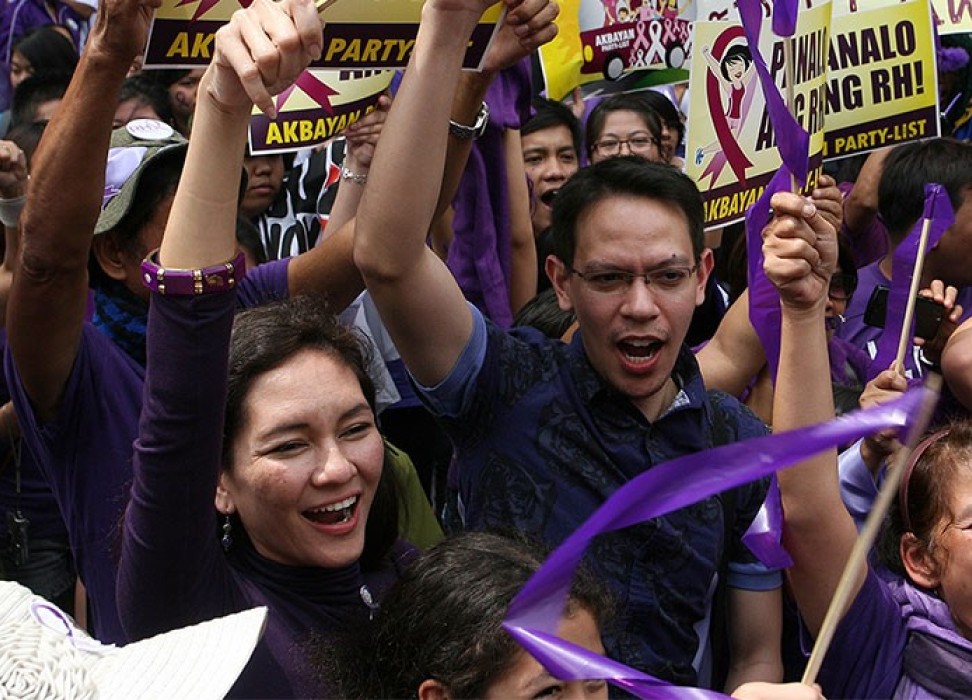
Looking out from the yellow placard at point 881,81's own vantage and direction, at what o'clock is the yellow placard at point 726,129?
the yellow placard at point 726,129 is roughly at 2 o'clock from the yellow placard at point 881,81.

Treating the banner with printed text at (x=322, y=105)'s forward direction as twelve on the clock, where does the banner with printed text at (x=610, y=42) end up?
the banner with printed text at (x=610, y=42) is roughly at 7 o'clock from the banner with printed text at (x=322, y=105).

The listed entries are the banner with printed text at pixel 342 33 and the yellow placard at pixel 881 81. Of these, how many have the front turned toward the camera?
2

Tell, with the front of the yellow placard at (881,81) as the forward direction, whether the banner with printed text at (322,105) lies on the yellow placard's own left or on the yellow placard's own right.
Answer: on the yellow placard's own right

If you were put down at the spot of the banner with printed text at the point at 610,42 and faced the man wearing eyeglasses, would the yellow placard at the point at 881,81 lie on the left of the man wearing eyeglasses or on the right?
left

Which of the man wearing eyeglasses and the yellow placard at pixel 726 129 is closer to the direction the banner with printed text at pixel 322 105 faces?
the man wearing eyeglasses

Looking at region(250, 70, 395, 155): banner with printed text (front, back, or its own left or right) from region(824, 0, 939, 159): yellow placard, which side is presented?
left

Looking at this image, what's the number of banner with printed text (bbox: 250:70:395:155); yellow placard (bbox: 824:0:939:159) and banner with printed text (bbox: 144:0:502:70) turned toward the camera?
3

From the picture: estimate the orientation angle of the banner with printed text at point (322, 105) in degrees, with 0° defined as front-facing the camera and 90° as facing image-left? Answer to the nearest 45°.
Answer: approximately 0°

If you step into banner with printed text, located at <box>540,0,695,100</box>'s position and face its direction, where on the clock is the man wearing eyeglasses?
The man wearing eyeglasses is roughly at 12 o'clock from the banner with printed text.
